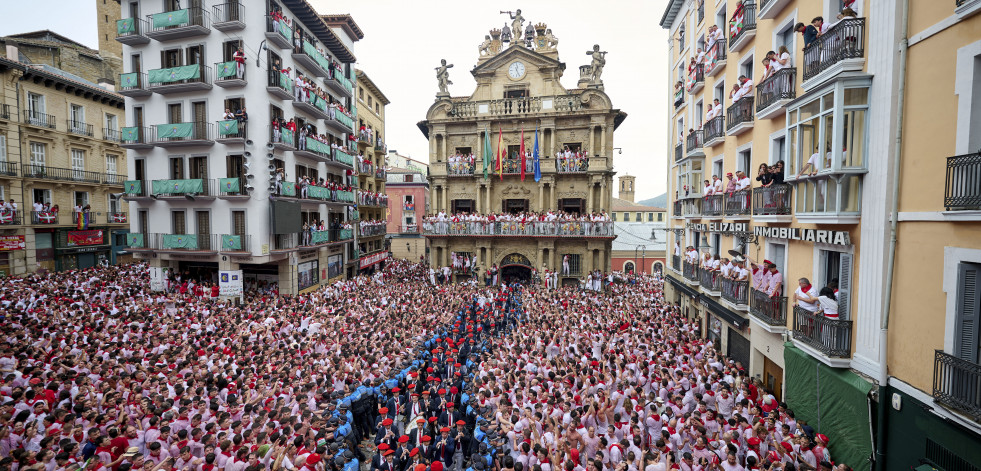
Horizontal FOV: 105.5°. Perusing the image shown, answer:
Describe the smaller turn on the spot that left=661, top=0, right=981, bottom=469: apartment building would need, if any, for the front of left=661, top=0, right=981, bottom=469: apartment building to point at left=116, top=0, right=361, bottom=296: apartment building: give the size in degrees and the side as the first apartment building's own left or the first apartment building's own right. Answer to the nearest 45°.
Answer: approximately 45° to the first apartment building's own right

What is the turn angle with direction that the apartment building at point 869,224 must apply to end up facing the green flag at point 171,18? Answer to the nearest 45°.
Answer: approximately 45° to its right

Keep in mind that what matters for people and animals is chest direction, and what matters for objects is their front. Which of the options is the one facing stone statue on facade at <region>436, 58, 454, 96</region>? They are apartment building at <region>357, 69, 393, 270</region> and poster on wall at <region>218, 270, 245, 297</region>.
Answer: the apartment building

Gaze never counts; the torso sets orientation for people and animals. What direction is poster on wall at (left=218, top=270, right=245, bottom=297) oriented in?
toward the camera

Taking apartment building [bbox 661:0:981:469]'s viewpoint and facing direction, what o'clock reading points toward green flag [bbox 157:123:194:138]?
The green flag is roughly at 1 o'clock from the apartment building.

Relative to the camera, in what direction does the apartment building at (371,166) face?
facing the viewer and to the right of the viewer

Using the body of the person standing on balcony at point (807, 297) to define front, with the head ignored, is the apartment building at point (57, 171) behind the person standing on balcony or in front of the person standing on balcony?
in front

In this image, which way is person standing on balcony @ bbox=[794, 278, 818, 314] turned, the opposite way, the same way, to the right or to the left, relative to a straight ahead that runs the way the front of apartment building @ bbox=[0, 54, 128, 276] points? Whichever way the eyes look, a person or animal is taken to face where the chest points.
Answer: the opposite way

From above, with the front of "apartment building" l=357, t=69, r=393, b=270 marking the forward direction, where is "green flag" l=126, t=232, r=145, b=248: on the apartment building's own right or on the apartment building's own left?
on the apartment building's own right

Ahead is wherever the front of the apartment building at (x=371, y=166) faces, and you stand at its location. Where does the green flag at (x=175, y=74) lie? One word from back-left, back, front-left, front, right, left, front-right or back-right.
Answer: right

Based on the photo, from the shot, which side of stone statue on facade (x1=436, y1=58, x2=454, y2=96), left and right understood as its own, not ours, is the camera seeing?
front

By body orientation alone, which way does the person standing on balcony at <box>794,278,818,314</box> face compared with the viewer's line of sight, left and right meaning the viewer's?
facing the viewer and to the left of the viewer

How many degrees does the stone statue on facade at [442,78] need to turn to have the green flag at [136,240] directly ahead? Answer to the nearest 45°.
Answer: approximately 45° to its right
